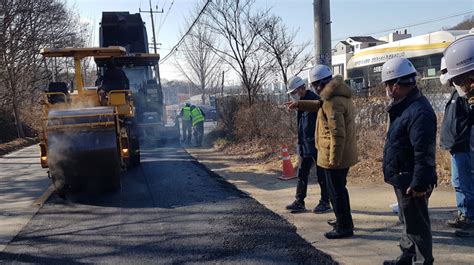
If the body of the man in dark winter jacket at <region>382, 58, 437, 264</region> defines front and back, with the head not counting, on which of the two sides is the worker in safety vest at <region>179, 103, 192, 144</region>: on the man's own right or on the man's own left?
on the man's own right

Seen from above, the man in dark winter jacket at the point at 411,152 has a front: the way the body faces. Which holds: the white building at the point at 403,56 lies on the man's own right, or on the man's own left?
on the man's own right

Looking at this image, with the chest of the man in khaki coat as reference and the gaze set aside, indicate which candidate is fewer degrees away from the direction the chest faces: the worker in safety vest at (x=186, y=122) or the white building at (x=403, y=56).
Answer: the worker in safety vest

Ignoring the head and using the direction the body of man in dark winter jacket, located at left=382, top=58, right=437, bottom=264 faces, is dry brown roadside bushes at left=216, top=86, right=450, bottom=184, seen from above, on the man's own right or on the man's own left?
on the man's own right

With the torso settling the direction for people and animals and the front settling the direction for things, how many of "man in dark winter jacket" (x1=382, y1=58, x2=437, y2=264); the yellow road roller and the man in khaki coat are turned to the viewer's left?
2

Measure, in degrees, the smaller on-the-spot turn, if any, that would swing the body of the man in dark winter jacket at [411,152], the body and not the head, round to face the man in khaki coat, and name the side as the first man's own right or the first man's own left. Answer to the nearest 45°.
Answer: approximately 45° to the first man's own right

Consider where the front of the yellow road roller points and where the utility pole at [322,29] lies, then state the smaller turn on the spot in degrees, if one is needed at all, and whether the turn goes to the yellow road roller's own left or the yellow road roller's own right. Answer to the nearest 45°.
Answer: approximately 90° to the yellow road roller's own left

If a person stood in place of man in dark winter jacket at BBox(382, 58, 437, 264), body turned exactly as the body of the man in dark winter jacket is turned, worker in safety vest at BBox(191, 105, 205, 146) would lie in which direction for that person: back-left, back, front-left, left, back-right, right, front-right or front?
front-right

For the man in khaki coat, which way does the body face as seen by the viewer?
to the viewer's left

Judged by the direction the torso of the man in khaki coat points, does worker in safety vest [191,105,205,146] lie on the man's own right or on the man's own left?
on the man's own right

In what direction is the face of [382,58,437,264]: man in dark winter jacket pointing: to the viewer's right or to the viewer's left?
to the viewer's left

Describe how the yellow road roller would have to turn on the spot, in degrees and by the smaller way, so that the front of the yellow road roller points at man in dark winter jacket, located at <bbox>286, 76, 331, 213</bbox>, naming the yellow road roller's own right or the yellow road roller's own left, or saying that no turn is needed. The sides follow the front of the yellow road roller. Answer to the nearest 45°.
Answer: approximately 45° to the yellow road roller's own left

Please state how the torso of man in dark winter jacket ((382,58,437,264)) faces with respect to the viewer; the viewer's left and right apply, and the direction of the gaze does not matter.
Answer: facing to the left of the viewer

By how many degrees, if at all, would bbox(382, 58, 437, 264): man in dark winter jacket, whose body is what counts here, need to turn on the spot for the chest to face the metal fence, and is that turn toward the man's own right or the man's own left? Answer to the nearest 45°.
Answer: approximately 90° to the man's own right
